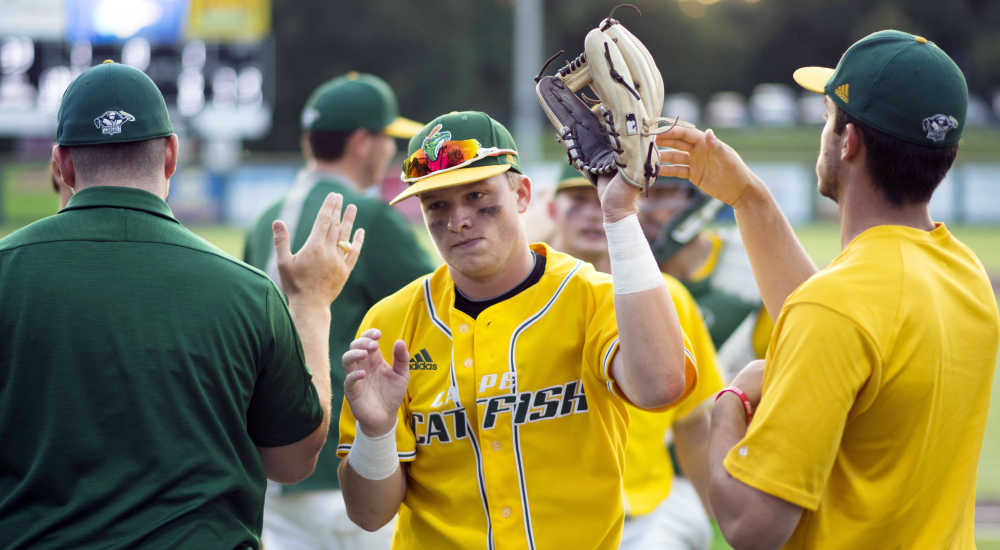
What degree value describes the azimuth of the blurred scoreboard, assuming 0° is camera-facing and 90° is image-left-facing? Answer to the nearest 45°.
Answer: approximately 0°

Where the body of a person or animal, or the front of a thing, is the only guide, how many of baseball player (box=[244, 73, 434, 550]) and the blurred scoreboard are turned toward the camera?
1

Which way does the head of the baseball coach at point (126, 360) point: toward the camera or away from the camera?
away from the camera

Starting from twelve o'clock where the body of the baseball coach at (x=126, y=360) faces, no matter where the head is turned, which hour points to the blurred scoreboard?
The blurred scoreboard is roughly at 12 o'clock from the baseball coach.

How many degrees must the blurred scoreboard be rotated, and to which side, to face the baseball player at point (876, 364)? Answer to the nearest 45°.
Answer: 0° — it already faces them

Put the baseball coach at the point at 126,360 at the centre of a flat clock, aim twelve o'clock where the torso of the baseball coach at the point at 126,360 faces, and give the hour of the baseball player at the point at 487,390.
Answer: the baseball player at the point at 487,390 is roughly at 3 o'clock from the baseball coach at the point at 126,360.

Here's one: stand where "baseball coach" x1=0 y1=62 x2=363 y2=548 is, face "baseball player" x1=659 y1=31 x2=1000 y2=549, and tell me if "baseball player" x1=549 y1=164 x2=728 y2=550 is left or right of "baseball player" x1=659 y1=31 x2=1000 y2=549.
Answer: left

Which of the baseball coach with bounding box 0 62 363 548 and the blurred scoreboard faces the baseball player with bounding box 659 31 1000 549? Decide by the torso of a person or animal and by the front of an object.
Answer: the blurred scoreboard

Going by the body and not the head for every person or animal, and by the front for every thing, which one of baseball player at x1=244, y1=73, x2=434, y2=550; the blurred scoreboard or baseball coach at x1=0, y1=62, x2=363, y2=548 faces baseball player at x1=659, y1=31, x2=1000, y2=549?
the blurred scoreboard

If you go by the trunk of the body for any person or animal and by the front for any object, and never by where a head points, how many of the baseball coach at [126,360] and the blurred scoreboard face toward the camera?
1

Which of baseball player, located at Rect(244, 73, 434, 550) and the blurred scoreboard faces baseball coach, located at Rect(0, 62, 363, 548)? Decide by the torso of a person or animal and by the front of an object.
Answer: the blurred scoreboard

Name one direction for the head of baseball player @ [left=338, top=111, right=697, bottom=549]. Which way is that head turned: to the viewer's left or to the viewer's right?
to the viewer's left

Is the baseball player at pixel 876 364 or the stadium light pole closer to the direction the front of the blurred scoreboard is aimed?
the baseball player

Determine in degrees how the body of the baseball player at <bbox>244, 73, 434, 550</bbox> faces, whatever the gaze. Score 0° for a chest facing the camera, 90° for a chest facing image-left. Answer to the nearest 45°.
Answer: approximately 225°
